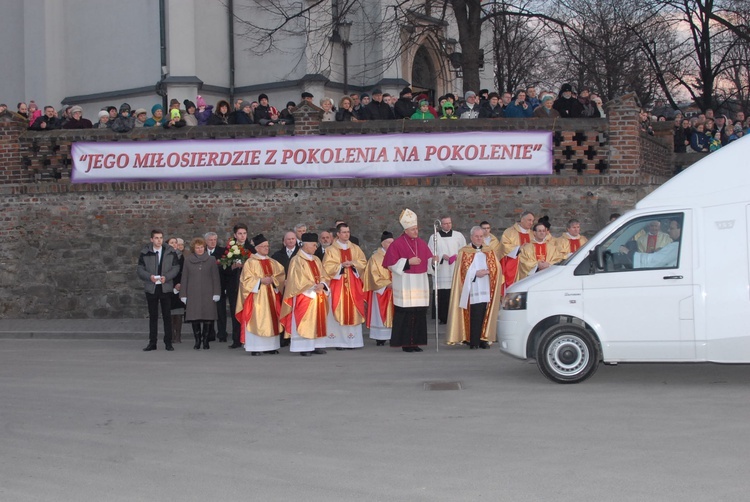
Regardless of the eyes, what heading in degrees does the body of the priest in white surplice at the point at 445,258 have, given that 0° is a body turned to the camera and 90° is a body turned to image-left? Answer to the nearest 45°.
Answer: approximately 0°

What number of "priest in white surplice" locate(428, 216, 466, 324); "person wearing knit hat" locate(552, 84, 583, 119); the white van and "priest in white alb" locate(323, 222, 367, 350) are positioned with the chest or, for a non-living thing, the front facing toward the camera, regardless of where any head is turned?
3

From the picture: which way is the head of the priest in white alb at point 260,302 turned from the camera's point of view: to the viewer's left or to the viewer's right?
to the viewer's right

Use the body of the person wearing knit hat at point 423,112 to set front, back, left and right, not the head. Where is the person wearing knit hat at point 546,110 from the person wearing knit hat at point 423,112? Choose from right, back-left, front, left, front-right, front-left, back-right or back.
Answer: left

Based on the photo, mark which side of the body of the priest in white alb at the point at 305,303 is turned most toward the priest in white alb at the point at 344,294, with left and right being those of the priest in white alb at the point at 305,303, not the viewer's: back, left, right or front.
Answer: left

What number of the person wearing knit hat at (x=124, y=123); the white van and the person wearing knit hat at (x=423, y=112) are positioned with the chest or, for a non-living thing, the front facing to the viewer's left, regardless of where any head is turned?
1

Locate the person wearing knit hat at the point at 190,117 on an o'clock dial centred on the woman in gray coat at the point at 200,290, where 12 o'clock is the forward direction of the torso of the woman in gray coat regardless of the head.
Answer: The person wearing knit hat is roughly at 6 o'clock from the woman in gray coat.

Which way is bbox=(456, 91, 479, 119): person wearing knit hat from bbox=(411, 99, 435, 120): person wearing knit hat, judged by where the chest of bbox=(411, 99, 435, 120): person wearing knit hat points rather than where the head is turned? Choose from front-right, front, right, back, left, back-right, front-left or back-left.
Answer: left

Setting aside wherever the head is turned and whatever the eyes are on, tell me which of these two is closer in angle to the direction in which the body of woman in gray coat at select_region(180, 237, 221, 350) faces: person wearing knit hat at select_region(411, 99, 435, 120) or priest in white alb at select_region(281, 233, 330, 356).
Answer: the priest in white alb
